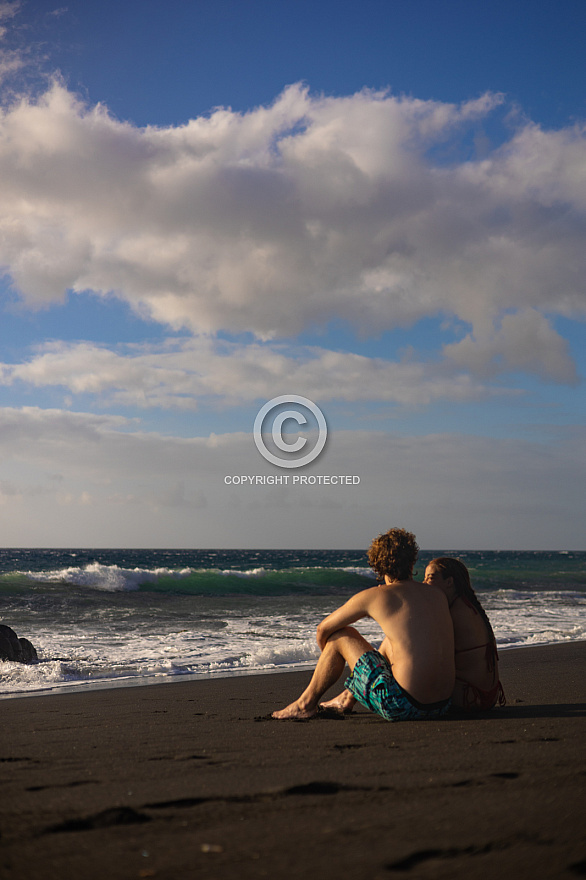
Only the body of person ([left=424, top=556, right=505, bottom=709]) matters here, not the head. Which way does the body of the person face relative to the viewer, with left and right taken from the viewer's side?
facing away from the viewer and to the left of the viewer

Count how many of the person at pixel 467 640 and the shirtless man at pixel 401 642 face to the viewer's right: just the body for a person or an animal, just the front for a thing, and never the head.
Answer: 0

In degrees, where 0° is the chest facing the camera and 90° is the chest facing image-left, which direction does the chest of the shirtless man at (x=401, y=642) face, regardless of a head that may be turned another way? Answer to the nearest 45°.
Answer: approximately 135°

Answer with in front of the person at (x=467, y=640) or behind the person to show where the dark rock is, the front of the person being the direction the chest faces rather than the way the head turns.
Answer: in front
